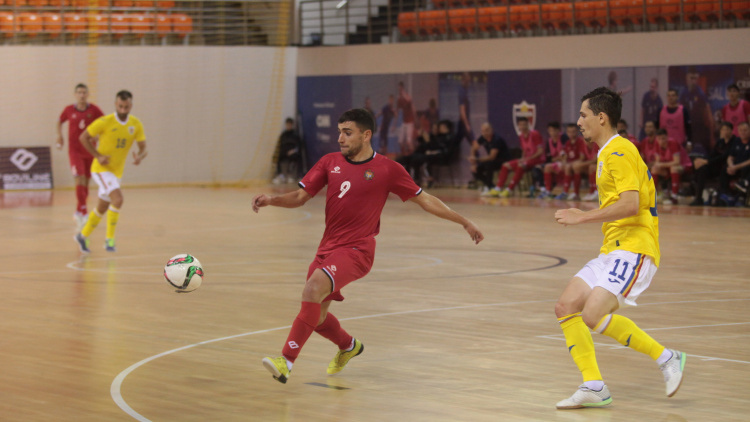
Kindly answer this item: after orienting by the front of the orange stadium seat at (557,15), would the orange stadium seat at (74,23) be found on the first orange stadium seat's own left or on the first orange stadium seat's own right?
on the first orange stadium seat's own right

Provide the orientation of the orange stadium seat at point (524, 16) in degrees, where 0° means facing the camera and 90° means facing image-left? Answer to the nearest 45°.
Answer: approximately 0°

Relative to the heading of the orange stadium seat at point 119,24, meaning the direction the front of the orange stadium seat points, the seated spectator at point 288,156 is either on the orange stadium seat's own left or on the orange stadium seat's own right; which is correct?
on the orange stadium seat's own left

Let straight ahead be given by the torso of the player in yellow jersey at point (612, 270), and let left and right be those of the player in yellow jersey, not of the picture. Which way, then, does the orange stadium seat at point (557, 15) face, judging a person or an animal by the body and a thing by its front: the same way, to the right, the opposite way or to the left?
to the left

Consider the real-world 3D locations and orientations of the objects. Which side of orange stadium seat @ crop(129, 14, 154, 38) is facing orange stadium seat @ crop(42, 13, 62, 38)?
right

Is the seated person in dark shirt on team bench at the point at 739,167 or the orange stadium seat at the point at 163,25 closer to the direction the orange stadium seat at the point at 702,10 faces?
the seated person in dark shirt on team bench

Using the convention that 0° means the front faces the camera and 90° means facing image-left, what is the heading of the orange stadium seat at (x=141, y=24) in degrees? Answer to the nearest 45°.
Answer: approximately 0°

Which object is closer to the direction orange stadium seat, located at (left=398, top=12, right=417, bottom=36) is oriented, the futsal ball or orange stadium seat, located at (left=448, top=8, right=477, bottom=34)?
the futsal ball

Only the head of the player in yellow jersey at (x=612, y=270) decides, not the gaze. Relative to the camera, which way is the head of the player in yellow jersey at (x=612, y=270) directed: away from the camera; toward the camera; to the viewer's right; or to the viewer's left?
to the viewer's left
